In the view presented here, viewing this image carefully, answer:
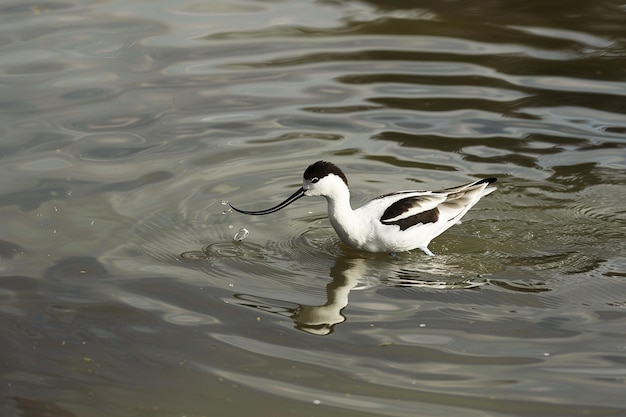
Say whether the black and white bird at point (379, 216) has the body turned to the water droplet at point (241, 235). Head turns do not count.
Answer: yes

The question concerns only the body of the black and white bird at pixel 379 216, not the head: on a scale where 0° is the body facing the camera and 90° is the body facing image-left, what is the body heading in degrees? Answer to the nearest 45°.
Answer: approximately 90°
